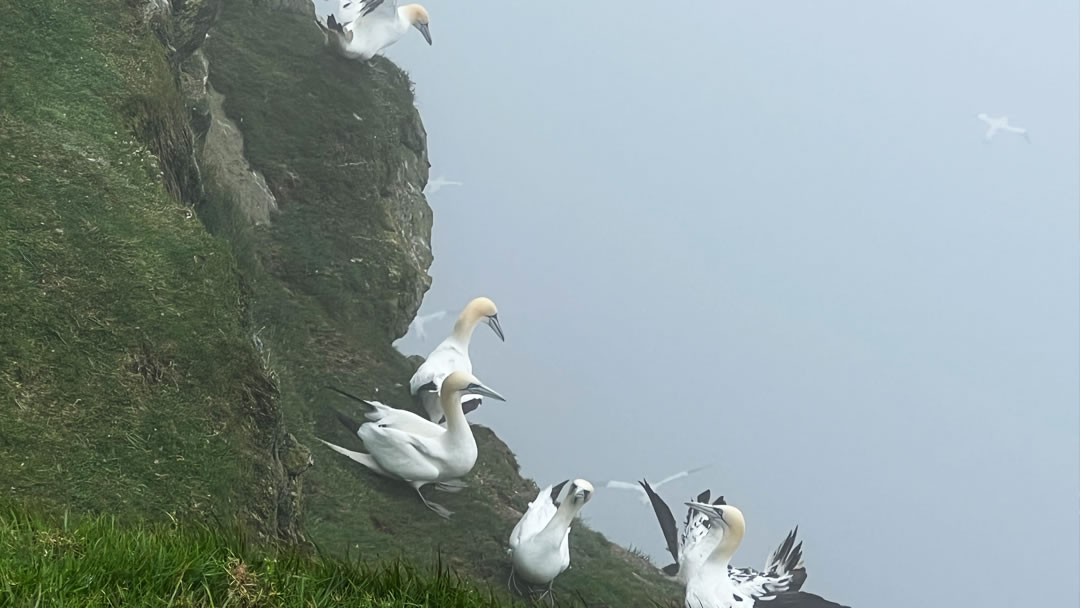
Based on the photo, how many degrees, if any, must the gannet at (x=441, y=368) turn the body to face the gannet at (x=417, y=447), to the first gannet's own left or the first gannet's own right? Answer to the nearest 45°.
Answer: approximately 90° to the first gannet's own right

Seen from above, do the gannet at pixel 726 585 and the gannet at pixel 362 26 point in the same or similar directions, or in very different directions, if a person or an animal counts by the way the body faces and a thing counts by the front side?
very different directions

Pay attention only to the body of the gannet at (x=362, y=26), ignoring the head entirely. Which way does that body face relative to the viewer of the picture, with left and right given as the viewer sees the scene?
facing to the right of the viewer

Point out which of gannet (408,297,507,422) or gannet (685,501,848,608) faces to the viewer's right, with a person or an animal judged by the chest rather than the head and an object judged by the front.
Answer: gannet (408,297,507,422)

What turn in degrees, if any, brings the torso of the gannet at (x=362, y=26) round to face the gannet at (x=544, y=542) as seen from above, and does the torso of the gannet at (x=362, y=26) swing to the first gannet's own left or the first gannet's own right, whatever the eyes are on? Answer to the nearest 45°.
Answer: approximately 45° to the first gannet's own right

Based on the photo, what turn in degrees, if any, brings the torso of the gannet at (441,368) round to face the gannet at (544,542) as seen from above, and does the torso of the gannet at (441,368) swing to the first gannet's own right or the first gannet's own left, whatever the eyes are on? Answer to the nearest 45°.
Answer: approximately 45° to the first gannet's own right

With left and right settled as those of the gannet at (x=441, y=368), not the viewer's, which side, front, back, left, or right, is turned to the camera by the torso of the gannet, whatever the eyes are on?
right

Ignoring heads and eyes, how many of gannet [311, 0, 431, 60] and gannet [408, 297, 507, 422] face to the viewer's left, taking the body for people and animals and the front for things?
0
